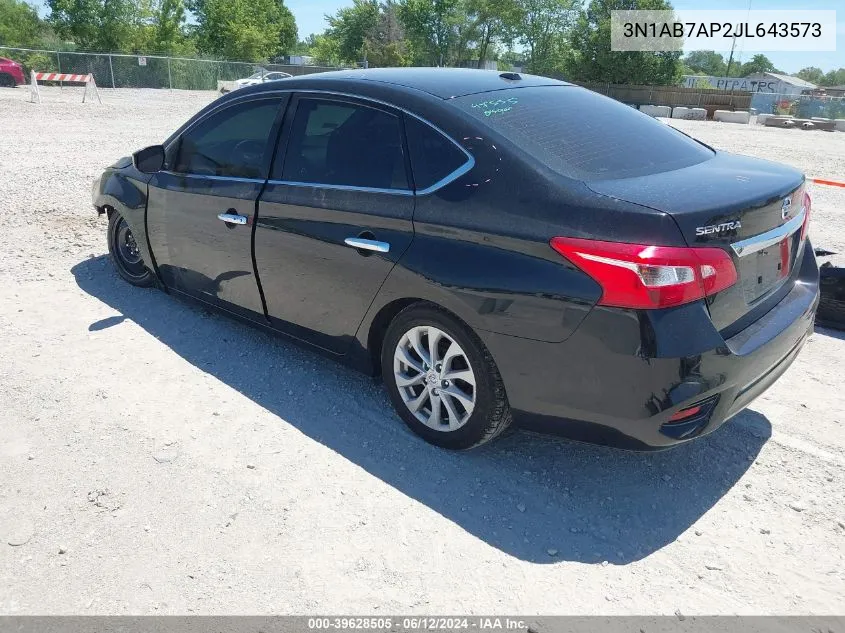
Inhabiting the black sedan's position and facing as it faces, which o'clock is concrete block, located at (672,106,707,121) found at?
The concrete block is roughly at 2 o'clock from the black sedan.

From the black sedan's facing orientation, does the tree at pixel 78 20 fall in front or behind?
in front

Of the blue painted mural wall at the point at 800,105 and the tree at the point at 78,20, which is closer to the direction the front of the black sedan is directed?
the tree

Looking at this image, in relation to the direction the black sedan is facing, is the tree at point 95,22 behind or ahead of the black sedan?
ahead

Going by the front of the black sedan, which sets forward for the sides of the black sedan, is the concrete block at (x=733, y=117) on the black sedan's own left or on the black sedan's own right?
on the black sedan's own right

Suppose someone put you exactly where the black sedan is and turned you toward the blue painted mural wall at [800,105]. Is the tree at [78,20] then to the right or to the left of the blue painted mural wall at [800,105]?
left

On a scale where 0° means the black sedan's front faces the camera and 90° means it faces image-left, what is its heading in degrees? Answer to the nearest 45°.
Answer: approximately 135°
